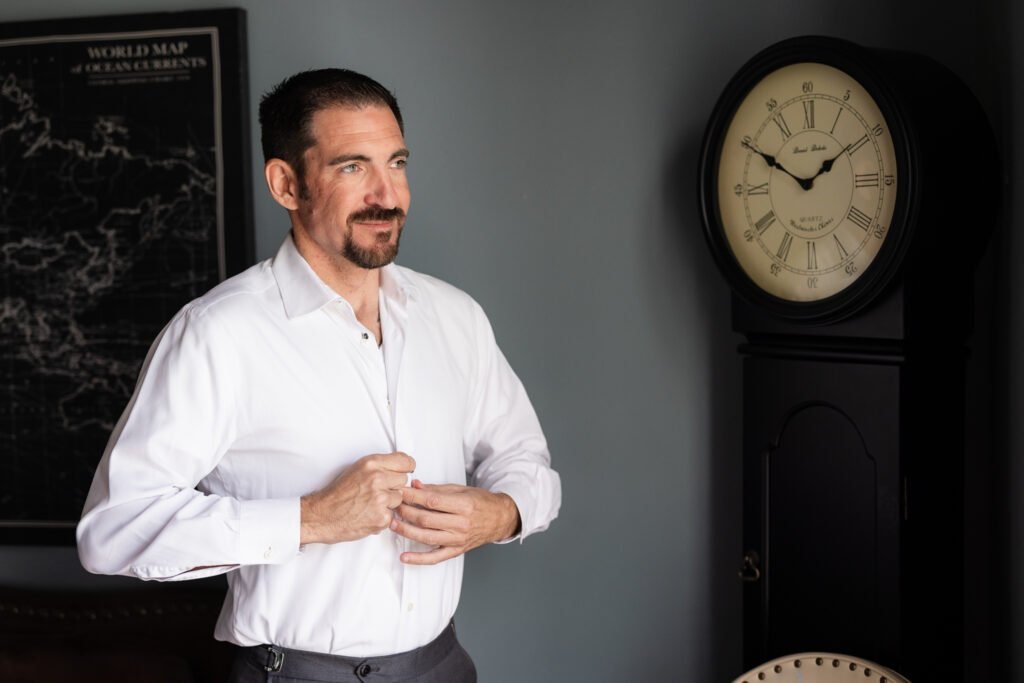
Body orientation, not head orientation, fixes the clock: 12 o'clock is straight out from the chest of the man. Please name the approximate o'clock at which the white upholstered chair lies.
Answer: The white upholstered chair is roughly at 11 o'clock from the man.

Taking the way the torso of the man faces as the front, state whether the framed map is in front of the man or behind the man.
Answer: behind

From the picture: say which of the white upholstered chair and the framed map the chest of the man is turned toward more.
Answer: the white upholstered chair

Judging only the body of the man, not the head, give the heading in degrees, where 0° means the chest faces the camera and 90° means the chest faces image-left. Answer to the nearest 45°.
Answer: approximately 315°

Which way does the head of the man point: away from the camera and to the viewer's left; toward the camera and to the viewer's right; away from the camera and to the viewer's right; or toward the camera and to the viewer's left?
toward the camera and to the viewer's right
